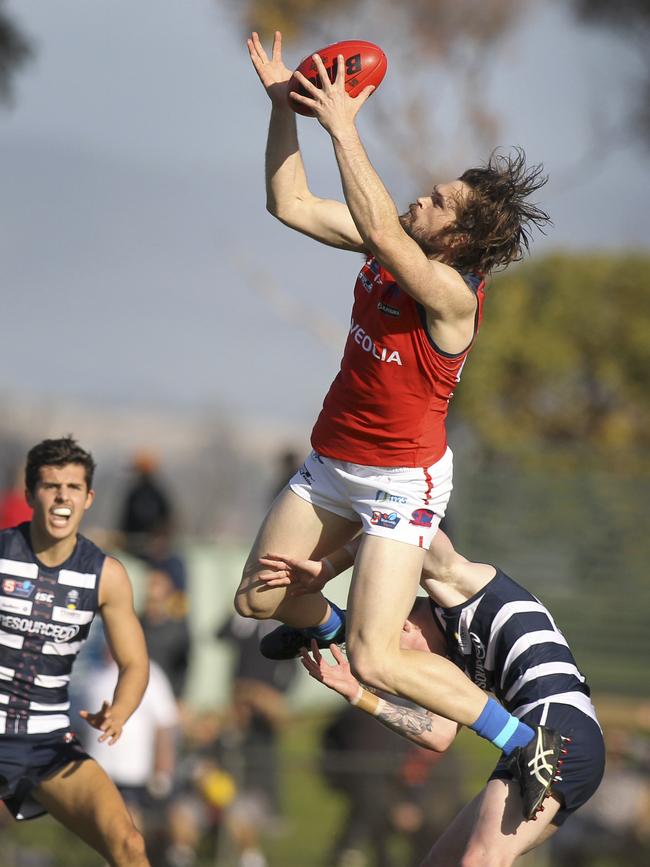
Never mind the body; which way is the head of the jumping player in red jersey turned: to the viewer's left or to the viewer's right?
to the viewer's left

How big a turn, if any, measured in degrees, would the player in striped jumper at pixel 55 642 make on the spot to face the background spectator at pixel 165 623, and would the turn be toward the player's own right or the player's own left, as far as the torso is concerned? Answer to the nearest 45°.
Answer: approximately 180°

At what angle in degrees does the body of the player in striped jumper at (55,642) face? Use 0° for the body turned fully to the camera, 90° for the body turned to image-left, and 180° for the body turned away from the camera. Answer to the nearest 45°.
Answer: approximately 0°

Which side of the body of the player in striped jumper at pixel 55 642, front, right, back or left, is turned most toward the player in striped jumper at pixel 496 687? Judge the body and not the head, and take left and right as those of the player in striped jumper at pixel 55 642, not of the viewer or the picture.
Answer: left

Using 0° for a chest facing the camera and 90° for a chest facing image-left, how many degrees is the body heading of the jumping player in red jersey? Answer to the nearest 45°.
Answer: approximately 45°

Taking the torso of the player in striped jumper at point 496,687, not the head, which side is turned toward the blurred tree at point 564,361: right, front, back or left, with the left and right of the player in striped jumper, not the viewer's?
right

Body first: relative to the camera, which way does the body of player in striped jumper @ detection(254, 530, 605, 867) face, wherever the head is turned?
to the viewer's left

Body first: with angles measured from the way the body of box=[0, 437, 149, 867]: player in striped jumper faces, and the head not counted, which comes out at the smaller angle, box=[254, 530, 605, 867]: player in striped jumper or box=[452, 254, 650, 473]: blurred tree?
the player in striped jumper
